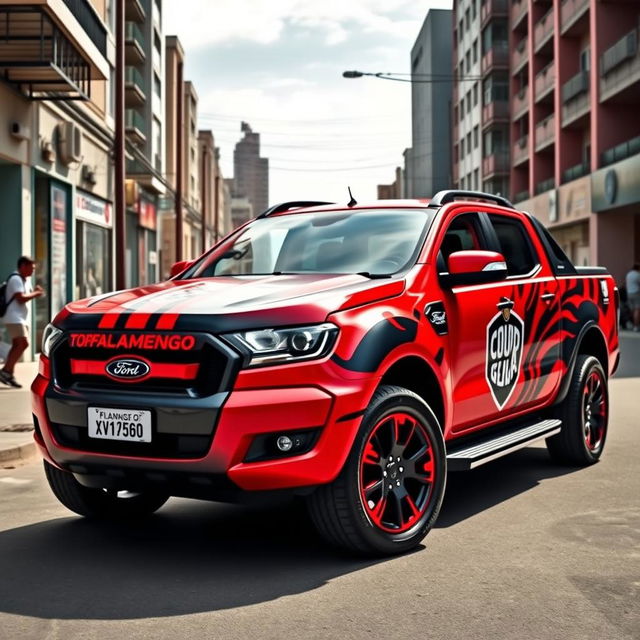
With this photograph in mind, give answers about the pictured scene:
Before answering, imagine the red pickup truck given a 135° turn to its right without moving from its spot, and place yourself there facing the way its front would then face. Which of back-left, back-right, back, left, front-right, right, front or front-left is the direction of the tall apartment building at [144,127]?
front

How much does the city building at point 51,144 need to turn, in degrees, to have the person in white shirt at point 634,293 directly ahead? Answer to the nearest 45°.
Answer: approximately 45° to its left

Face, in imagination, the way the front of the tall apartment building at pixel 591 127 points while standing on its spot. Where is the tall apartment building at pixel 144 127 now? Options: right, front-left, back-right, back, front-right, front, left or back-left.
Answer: front-right

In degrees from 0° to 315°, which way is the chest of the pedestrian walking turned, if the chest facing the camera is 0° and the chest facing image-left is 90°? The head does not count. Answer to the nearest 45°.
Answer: approximately 270°

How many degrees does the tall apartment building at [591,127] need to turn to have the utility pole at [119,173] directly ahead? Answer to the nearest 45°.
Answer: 0° — it already faces it

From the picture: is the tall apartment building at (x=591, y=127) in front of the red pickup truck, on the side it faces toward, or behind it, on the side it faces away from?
behind

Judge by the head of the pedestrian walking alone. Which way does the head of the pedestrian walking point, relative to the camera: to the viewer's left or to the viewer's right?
to the viewer's right

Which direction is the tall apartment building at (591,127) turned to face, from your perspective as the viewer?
facing the viewer and to the left of the viewer

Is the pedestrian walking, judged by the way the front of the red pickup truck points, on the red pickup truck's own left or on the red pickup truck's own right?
on the red pickup truck's own right

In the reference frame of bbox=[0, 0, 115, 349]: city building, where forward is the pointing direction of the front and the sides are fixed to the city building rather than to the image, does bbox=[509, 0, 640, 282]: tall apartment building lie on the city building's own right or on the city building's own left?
on the city building's own left

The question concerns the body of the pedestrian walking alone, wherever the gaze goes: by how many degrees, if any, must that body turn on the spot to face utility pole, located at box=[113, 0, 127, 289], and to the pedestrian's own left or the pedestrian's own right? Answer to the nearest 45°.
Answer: approximately 90° to the pedestrian's own left

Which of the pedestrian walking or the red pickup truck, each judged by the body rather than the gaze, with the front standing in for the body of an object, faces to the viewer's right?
the pedestrian walking

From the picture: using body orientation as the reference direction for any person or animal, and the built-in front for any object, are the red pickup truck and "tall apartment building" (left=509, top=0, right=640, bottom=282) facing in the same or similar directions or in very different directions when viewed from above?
same or similar directions

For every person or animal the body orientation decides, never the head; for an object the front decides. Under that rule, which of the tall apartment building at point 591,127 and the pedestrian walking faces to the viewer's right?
the pedestrian walking

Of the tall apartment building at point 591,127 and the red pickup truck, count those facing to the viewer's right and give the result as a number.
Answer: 0

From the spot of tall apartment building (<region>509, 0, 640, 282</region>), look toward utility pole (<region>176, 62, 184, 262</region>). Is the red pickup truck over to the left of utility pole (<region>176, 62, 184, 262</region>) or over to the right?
left

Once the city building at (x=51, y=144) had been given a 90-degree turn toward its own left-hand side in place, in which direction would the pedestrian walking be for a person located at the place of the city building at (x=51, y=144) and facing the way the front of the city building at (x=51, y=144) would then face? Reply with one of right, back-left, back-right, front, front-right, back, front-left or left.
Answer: back-right

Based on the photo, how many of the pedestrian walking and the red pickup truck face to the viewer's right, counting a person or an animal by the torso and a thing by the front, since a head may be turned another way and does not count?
1

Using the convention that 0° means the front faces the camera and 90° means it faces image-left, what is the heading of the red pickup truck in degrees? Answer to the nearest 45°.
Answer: approximately 45°
